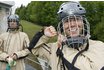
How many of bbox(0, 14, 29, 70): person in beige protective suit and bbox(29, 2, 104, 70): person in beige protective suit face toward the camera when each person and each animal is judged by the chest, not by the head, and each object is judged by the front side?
2

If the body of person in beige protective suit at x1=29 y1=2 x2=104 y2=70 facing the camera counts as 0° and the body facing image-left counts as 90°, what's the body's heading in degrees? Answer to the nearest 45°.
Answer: approximately 0°

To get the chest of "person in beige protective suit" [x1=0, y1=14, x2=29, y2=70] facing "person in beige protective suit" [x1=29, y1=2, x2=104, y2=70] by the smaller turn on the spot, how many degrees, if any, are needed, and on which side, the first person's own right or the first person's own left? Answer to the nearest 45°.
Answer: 0° — they already face them
